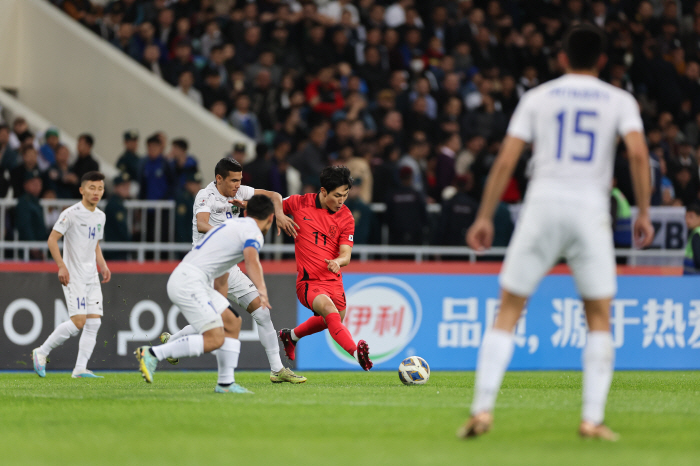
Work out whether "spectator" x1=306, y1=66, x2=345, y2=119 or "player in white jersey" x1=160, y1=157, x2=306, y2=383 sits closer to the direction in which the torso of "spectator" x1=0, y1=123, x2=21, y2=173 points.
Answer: the player in white jersey

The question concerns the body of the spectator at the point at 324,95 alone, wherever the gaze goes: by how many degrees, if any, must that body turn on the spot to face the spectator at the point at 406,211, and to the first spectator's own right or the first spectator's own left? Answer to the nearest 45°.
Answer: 0° — they already face them

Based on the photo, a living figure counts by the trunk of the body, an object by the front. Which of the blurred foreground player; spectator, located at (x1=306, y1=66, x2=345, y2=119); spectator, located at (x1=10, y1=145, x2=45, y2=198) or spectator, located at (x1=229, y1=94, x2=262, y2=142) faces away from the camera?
the blurred foreground player

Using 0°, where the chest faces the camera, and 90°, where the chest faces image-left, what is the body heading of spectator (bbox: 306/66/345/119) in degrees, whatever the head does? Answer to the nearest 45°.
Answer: approximately 0°

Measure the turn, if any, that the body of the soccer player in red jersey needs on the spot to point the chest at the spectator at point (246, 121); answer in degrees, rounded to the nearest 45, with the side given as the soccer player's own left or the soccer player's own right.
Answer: approximately 135° to the soccer player's own left

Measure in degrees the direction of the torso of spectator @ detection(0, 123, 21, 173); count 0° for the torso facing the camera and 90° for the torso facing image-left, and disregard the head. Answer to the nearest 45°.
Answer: approximately 0°

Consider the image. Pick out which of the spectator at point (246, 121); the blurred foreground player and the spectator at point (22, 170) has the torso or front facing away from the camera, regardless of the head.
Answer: the blurred foreground player

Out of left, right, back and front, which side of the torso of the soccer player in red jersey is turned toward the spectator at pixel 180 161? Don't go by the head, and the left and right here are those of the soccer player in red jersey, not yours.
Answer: back

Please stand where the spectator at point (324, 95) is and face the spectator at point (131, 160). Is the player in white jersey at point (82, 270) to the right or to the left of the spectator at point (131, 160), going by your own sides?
left

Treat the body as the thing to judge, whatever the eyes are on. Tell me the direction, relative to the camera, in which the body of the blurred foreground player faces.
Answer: away from the camera
